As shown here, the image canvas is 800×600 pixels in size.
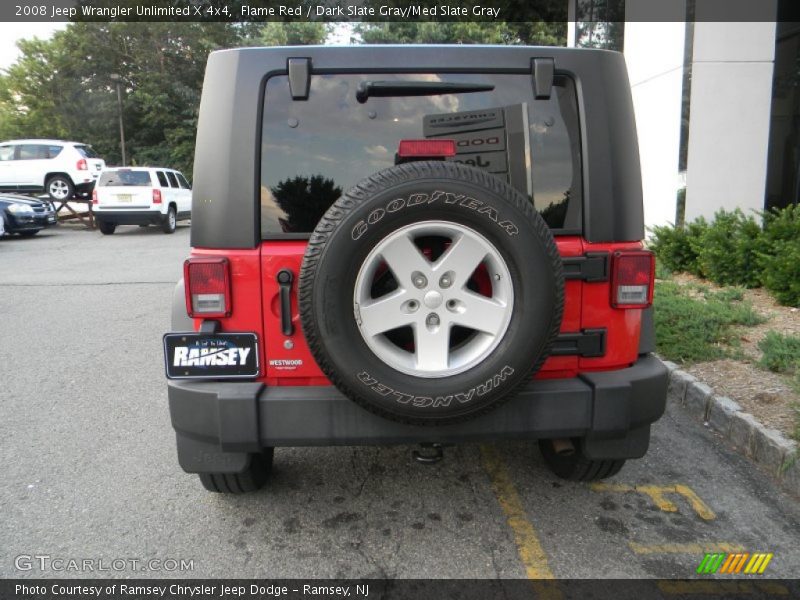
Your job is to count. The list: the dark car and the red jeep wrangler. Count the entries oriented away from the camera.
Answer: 1

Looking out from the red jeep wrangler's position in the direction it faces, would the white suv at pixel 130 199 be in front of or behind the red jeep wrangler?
in front

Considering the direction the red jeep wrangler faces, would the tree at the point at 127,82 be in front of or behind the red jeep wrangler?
in front

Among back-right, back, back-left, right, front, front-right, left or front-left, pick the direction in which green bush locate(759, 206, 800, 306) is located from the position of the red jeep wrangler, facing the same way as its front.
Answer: front-right

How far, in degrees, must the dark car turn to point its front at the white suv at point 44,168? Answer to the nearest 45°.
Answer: approximately 135° to its left

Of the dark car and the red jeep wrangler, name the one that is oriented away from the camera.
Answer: the red jeep wrangler

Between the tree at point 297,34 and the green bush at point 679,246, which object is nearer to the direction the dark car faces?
the green bush

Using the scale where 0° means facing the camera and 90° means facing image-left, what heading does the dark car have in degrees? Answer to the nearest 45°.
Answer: approximately 315°

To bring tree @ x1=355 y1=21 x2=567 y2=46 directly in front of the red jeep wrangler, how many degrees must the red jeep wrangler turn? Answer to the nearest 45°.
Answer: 0° — it already faces it

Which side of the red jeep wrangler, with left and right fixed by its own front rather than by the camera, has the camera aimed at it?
back

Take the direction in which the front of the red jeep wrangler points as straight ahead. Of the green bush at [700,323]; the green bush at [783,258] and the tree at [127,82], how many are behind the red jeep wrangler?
0
